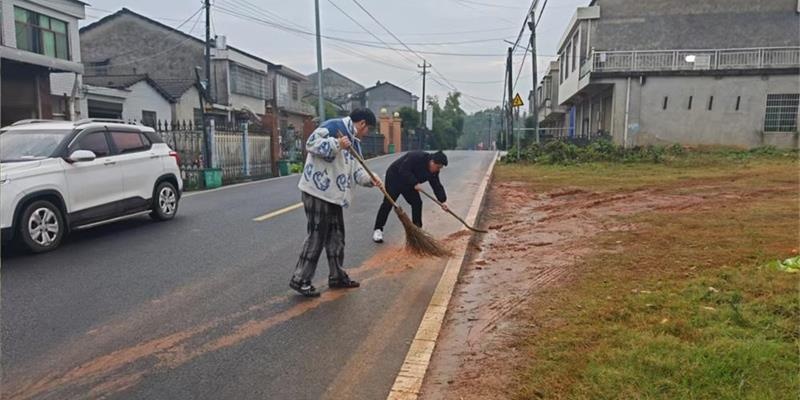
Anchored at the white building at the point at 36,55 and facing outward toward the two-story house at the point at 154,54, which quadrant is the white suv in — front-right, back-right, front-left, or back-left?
back-right

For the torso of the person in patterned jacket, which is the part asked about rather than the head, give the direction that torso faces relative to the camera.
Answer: to the viewer's right

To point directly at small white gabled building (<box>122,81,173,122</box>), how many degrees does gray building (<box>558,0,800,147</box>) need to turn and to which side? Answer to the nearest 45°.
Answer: approximately 45° to its left

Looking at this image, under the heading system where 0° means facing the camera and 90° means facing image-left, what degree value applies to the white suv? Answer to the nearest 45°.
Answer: approximately 45°

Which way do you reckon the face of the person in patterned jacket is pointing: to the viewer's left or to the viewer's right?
to the viewer's right

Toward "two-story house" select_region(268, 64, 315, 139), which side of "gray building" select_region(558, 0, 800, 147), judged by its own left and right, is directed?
front

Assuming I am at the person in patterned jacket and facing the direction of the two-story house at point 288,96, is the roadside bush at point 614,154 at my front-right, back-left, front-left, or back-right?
front-right

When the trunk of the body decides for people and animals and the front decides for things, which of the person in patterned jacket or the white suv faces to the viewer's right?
the person in patterned jacket

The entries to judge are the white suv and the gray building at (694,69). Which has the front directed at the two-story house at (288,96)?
the gray building

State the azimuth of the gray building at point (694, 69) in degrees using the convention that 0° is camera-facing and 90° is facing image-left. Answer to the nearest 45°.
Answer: approximately 90°

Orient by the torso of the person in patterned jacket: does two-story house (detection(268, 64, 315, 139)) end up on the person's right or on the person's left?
on the person's left

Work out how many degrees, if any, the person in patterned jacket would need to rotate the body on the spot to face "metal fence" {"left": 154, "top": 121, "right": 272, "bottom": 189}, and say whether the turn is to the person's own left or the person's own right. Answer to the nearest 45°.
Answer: approximately 90° to the person's own left

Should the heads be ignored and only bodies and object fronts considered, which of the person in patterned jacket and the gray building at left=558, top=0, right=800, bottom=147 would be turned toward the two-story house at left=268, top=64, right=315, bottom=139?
the gray building
